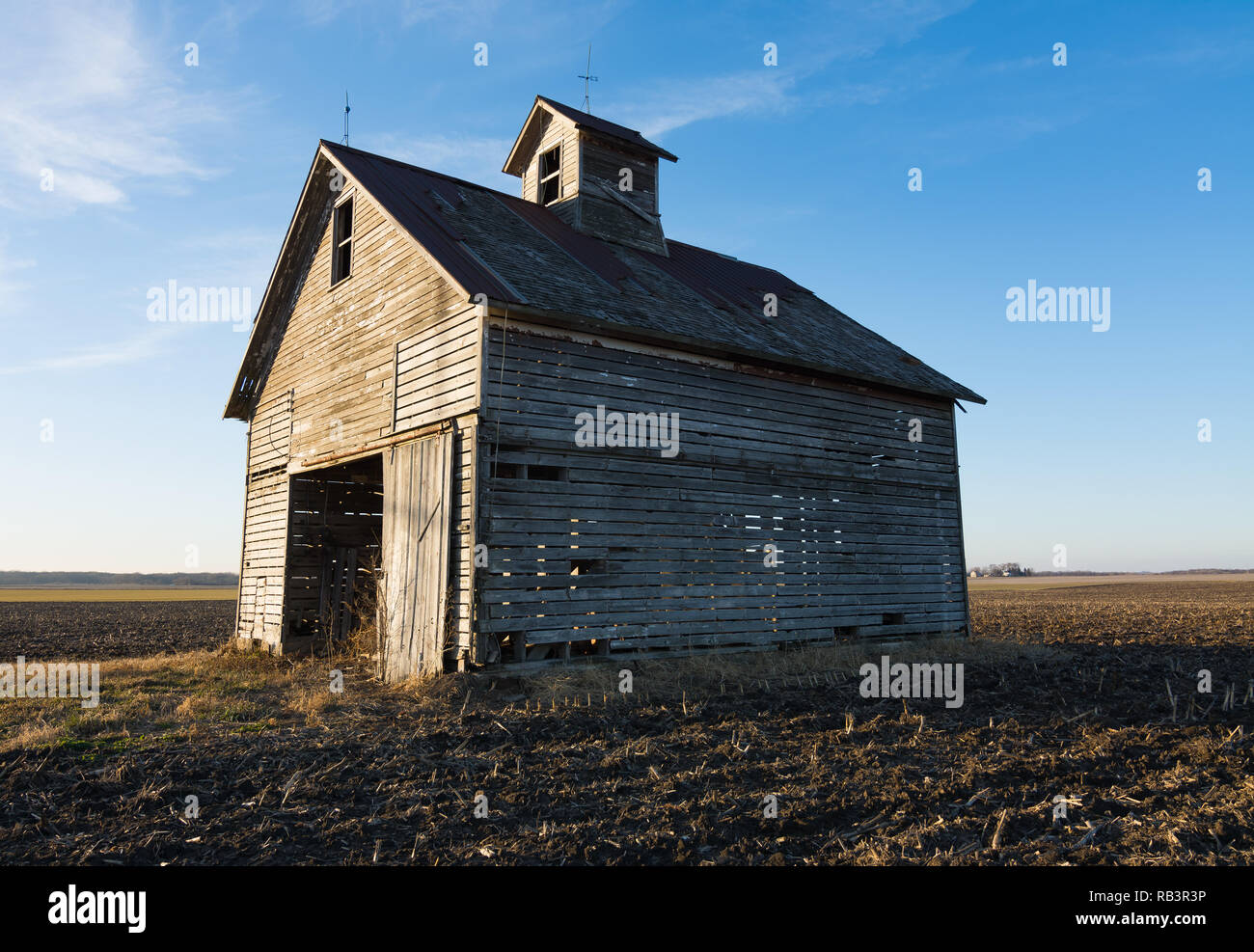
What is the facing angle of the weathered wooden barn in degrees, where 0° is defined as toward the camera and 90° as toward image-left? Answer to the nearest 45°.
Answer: approximately 45°
